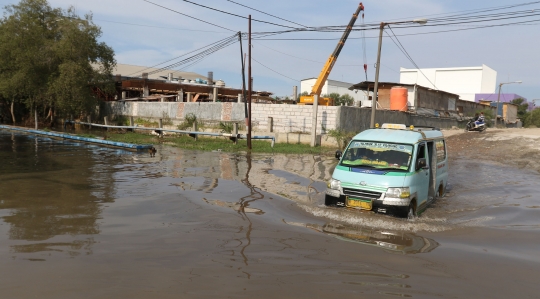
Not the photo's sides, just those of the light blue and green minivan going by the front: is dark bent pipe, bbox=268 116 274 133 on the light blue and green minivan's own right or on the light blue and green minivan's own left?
on the light blue and green minivan's own right

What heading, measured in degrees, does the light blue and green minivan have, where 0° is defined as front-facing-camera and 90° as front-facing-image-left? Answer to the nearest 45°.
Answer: approximately 45°

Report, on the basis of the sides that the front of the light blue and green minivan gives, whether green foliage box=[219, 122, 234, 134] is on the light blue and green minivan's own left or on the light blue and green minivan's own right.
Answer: on the light blue and green minivan's own right

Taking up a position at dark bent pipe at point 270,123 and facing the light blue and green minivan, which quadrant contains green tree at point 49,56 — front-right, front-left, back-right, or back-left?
back-right

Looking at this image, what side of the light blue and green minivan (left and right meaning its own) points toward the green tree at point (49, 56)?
right

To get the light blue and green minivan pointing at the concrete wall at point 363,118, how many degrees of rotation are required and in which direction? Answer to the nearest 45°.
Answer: approximately 135° to its right

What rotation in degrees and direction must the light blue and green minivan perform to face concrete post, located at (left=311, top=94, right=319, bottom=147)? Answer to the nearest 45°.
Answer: approximately 135° to its right
